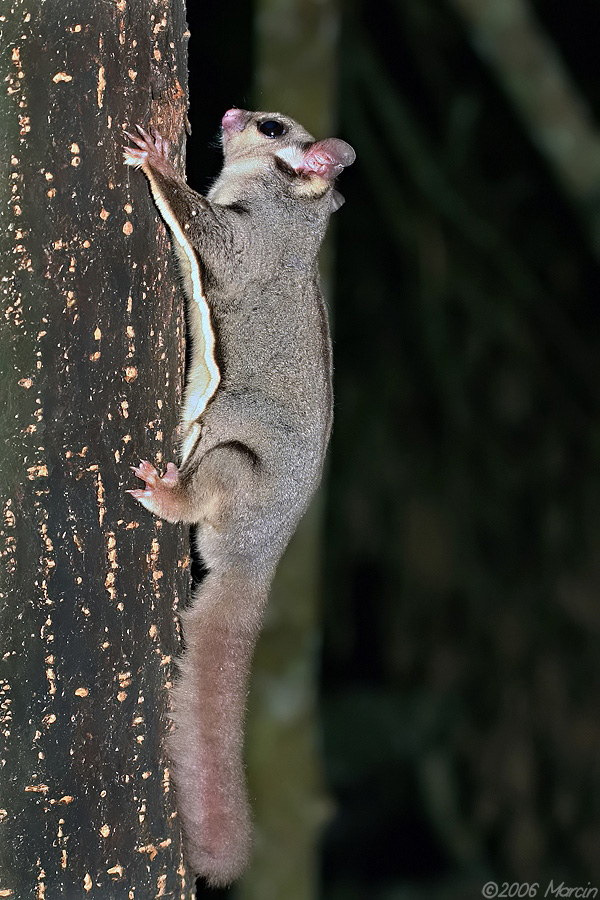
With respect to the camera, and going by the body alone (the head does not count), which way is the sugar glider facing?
to the viewer's left

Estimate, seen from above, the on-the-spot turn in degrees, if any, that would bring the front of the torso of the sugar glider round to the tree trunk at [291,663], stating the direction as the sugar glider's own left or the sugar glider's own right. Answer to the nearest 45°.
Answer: approximately 90° to the sugar glider's own right
